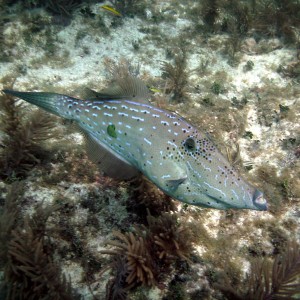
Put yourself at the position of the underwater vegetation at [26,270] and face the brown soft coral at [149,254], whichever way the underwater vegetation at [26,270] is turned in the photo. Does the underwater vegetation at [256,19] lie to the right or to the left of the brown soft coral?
left

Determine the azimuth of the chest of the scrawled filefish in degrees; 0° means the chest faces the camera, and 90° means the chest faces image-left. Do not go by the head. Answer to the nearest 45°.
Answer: approximately 270°

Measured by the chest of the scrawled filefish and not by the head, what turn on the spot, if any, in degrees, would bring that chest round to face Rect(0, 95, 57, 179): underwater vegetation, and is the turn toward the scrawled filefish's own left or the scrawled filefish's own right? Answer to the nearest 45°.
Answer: approximately 135° to the scrawled filefish's own left

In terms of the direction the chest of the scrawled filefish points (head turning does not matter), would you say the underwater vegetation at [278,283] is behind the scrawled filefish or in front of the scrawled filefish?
in front

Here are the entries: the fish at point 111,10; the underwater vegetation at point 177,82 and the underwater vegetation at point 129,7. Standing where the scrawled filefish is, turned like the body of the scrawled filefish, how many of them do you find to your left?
3

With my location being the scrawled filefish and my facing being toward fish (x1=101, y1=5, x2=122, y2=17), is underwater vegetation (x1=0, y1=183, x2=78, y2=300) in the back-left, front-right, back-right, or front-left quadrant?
back-left

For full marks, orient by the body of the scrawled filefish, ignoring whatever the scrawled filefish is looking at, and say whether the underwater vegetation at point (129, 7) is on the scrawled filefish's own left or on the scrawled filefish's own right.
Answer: on the scrawled filefish's own left

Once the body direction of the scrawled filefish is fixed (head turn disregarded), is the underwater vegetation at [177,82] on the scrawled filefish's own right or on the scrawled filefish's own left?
on the scrawled filefish's own left

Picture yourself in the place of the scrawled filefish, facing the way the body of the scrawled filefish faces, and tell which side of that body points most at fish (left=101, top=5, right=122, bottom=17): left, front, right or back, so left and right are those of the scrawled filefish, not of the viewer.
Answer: left
